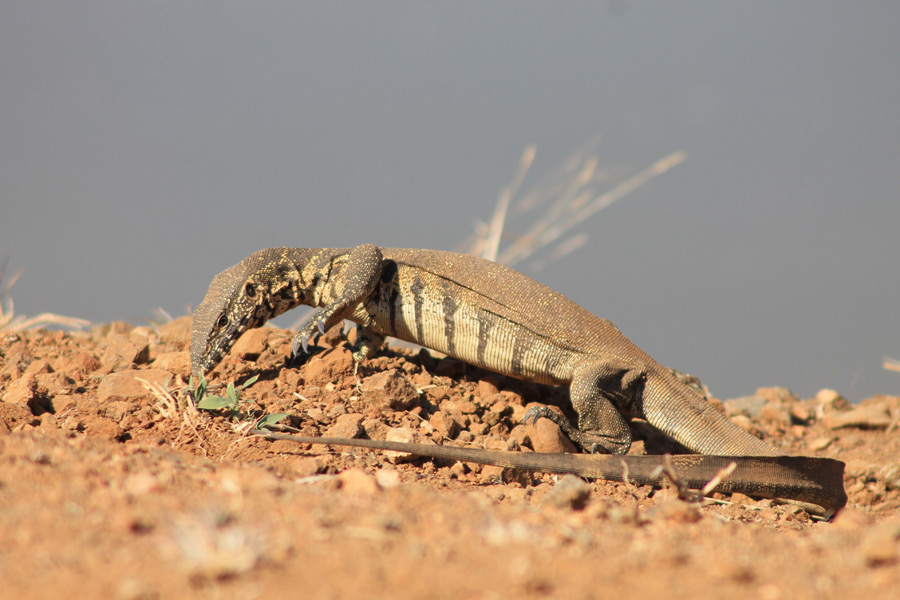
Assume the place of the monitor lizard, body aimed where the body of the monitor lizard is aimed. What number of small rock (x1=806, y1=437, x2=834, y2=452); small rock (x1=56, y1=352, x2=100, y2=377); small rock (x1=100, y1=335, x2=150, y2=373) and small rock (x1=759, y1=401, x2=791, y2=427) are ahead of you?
2

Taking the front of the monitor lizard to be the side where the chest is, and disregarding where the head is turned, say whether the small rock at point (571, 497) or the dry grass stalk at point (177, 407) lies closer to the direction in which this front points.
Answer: the dry grass stalk

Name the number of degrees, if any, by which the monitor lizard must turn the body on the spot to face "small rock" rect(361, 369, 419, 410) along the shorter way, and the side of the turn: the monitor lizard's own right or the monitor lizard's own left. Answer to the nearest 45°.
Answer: approximately 45° to the monitor lizard's own left

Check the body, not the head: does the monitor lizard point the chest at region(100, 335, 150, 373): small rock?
yes

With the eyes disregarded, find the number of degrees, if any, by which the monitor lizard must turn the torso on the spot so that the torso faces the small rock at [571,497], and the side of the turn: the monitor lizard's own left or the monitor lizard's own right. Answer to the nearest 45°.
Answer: approximately 90° to the monitor lizard's own left

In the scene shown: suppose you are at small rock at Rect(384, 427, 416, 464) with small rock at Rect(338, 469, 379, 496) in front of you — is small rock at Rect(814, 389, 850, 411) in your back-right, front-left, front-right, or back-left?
back-left

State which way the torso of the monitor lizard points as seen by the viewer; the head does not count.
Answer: to the viewer's left

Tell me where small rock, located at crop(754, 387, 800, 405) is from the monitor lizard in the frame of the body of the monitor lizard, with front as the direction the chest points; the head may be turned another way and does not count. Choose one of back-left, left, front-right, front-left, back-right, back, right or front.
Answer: back-right
